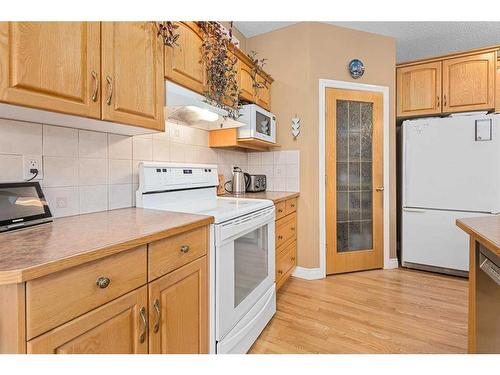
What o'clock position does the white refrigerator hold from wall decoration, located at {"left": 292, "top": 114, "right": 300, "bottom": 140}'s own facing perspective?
The white refrigerator is roughly at 9 o'clock from the wall decoration.

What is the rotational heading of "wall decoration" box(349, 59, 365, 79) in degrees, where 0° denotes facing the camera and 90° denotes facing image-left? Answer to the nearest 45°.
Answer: approximately 0°

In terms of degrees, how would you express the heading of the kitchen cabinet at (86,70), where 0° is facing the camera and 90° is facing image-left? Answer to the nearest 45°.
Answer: approximately 315°

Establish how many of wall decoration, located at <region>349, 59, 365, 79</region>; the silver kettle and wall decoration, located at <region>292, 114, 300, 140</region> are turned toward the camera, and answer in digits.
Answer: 2
